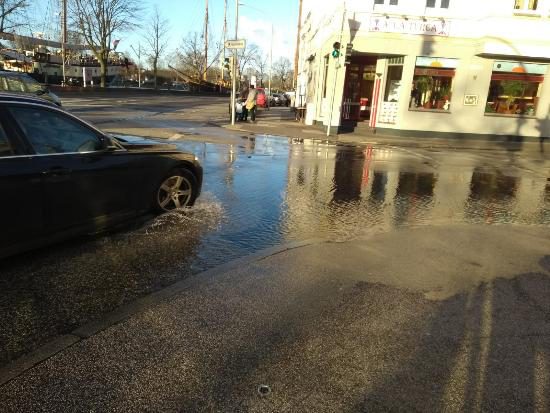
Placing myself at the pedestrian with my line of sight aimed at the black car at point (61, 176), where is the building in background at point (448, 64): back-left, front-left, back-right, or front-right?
front-left

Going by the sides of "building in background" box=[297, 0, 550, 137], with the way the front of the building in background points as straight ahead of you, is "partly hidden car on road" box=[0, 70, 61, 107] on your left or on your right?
on your right

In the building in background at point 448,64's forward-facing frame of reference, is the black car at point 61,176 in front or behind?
in front

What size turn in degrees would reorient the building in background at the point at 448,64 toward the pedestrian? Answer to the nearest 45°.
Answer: approximately 90° to its right

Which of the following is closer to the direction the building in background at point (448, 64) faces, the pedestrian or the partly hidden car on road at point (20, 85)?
the partly hidden car on road

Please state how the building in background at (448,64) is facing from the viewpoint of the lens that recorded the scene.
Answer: facing the viewer

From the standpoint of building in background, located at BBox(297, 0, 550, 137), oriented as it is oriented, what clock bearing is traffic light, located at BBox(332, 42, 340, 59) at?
The traffic light is roughly at 2 o'clock from the building in background.

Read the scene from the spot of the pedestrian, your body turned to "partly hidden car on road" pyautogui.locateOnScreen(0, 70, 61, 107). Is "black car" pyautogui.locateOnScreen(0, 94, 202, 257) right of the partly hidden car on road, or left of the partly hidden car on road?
left

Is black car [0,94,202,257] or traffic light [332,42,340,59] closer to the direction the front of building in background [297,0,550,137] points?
the black car

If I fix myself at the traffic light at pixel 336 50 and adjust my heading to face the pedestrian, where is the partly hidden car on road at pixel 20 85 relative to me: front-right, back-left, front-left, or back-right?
front-left

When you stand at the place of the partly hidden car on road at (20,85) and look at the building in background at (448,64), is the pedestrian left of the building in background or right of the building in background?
left
